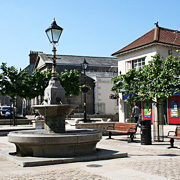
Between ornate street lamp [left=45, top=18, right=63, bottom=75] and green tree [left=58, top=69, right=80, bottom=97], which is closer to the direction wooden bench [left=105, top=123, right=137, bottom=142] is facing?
the ornate street lamp

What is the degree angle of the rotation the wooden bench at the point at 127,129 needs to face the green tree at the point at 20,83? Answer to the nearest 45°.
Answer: approximately 90° to its right

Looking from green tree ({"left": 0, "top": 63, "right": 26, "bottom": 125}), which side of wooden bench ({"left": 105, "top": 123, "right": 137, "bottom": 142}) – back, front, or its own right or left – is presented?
right

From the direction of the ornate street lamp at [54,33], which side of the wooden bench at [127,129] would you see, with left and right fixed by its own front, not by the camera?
front

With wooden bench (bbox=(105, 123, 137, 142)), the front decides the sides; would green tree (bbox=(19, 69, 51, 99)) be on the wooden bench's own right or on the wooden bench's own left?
on the wooden bench's own right

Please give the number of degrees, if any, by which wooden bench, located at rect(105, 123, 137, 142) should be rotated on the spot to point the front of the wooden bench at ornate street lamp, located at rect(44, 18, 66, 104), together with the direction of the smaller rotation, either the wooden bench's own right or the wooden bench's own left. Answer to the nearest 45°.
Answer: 0° — it already faces it

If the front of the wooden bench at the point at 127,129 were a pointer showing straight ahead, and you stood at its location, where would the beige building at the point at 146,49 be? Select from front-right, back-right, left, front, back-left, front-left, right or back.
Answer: back-right

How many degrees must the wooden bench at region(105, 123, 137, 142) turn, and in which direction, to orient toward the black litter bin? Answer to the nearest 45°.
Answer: approximately 90° to its left

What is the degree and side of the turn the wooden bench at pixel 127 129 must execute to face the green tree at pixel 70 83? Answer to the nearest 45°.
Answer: approximately 135° to its right

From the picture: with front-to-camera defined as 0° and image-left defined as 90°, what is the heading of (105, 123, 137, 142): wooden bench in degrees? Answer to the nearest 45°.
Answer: approximately 45°
